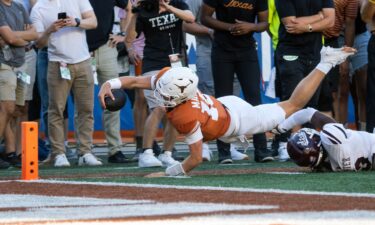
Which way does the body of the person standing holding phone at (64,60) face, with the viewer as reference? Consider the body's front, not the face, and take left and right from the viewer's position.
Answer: facing the viewer

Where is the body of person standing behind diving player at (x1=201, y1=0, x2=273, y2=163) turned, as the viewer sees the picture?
toward the camera

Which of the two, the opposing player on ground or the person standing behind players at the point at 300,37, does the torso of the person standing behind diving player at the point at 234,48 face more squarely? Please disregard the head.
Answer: the opposing player on ground

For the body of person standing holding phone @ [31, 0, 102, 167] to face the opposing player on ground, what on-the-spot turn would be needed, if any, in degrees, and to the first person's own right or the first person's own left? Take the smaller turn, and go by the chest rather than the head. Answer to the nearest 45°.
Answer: approximately 45° to the first person's own left

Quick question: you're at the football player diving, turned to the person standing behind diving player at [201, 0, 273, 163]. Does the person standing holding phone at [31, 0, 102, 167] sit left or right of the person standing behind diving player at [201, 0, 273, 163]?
left

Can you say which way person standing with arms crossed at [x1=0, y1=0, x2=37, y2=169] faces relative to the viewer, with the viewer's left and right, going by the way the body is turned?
facing the viewer and to the right of the viewer

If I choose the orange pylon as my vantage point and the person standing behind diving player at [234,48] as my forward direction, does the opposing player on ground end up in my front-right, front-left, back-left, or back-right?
front-right

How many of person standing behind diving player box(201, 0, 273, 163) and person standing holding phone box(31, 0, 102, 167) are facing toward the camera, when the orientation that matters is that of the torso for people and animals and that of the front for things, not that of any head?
2

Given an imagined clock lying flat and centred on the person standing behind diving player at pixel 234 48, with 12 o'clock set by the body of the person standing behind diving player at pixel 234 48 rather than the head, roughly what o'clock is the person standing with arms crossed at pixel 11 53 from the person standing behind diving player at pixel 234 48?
the person standing with arms crossed at pixel 11 53 is roughly at 3 o'clock from the person standing behind diving player at pixel 234 48.

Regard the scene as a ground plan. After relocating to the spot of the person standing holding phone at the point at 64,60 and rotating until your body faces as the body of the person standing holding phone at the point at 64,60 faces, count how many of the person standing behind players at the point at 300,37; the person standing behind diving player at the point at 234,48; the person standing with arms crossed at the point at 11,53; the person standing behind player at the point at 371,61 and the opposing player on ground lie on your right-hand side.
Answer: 1

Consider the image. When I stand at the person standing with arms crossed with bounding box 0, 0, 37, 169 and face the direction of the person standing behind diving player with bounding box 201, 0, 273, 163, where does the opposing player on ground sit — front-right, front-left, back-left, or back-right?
front-right
